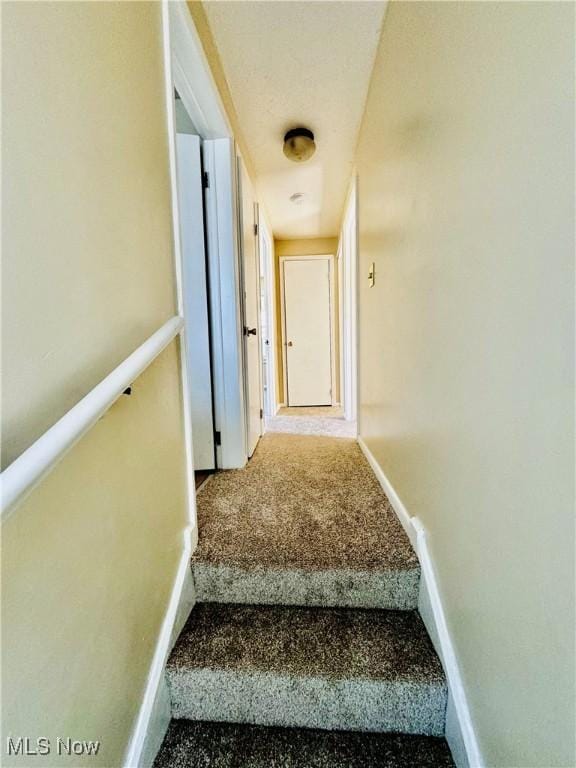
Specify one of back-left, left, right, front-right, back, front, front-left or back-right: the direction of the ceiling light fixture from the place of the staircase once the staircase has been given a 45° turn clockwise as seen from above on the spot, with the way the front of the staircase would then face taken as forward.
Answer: back-right

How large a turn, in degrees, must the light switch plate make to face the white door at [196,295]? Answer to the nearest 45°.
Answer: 0° — it already faces it

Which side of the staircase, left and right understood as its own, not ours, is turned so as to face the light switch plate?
back

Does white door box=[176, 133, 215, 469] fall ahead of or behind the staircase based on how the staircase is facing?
behind

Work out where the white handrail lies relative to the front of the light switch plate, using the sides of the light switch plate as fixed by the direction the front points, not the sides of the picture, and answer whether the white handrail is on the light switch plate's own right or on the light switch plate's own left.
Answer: on the light switch plate's own left

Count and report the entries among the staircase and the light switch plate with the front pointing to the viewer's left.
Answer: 1

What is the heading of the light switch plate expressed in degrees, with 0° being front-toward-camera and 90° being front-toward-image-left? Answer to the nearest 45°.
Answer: approximately 90°

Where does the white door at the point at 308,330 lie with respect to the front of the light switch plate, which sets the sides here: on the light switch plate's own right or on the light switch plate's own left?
on the light switch plate's own right

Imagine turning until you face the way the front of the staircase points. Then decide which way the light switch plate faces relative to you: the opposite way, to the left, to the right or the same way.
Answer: to the right
